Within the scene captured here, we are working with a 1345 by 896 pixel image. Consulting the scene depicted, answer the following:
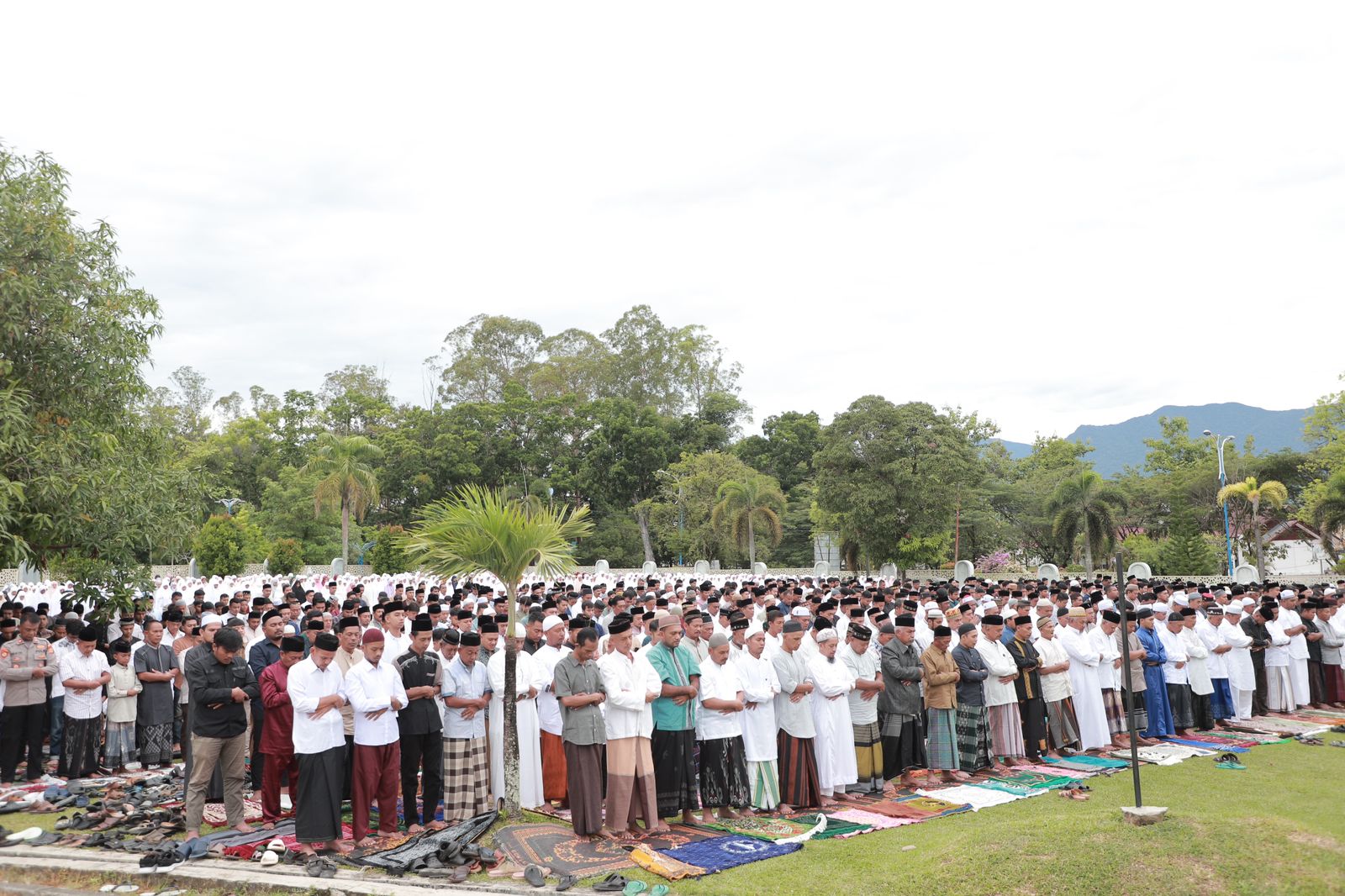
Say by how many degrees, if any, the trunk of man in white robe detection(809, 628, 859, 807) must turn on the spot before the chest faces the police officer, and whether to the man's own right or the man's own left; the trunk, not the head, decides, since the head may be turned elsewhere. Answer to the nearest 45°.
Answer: approximately 135° to the man's own right

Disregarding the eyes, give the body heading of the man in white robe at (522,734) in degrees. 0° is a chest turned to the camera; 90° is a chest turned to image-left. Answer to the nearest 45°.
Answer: approximately 315°

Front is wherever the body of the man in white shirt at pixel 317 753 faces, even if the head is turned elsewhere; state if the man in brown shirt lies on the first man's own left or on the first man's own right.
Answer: on the first man's own left

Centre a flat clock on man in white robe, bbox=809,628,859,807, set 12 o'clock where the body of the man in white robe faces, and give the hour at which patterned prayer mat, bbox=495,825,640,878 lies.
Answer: The patterned prayer mat is roughly at 3 o'clock from the man in white robe.

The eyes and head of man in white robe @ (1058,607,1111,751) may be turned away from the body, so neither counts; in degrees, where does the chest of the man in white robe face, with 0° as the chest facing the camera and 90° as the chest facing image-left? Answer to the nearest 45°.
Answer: approximately 315°

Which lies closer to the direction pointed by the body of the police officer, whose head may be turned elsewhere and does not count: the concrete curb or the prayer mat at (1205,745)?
the concrete curb
